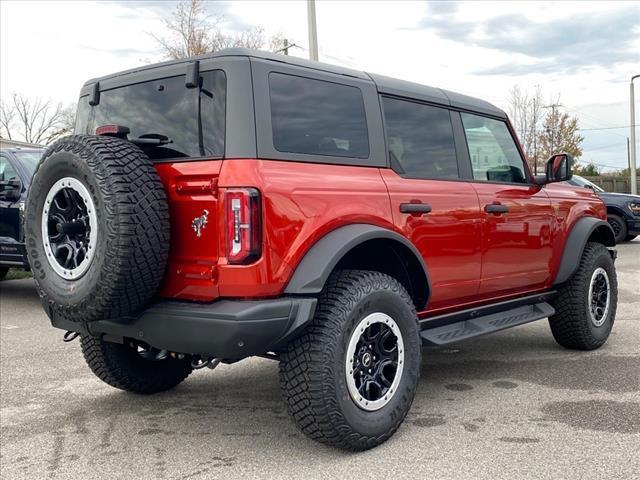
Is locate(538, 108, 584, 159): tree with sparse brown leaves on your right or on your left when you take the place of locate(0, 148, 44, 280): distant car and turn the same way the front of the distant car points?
on your left

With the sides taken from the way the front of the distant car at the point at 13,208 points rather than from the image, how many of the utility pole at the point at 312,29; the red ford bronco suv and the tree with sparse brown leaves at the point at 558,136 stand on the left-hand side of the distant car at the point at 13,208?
2

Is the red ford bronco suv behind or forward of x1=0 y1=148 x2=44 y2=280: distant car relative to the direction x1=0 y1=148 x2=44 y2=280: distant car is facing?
forward

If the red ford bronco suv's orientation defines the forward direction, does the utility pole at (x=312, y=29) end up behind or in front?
in front

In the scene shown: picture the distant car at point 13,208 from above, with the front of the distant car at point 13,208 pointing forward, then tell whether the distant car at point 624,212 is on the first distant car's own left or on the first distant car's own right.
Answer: on the first distant car's own left

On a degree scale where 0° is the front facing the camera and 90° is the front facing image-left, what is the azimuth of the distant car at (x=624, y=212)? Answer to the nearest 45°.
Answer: approximately 315°

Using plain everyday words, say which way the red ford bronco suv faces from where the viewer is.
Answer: facing away from the viewer and to the right of the viewer

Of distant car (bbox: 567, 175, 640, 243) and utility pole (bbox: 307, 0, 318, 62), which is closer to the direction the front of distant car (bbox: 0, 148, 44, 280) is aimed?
the distant car

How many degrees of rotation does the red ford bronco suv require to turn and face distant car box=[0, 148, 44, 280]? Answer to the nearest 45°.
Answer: approximately 90° to its left
